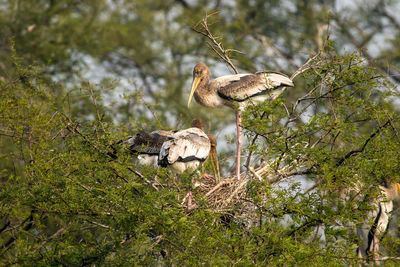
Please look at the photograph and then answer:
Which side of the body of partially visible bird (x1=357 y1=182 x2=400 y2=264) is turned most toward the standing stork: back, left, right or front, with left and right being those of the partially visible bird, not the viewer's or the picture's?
back

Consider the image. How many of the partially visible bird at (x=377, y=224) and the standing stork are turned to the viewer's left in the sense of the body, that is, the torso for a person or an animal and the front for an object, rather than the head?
1

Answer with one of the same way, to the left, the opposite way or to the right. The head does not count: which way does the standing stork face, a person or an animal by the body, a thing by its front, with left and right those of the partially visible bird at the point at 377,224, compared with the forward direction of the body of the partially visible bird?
the opposite way

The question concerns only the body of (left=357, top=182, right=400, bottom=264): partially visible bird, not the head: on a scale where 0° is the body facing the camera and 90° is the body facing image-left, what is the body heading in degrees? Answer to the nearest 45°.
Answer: approximately 270°

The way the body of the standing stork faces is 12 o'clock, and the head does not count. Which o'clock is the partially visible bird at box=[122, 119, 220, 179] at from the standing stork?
The partially visible bird is roughly at 12 o'clock from the standing stork.

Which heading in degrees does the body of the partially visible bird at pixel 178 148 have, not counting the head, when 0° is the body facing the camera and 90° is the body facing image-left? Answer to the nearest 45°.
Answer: approximately 270°

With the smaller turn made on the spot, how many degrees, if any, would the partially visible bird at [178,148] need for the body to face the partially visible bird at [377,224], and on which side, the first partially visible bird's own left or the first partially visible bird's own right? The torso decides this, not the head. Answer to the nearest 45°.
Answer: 0° — it already faces it

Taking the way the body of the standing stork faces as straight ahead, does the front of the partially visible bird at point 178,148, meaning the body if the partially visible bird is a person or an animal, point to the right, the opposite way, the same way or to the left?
the opposite way

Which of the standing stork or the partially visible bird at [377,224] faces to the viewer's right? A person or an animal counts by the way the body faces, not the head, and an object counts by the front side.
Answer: the partially visible bird

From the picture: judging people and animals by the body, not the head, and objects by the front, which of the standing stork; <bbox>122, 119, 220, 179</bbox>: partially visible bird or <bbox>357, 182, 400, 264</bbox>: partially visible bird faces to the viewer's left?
the standing stork

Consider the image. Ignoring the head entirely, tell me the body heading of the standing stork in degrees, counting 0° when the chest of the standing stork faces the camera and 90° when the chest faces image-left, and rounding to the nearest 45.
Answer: approximately 90°

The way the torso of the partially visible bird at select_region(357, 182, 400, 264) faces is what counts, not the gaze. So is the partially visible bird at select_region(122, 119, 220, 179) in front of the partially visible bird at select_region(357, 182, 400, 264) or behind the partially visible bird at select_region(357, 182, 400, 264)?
behind
